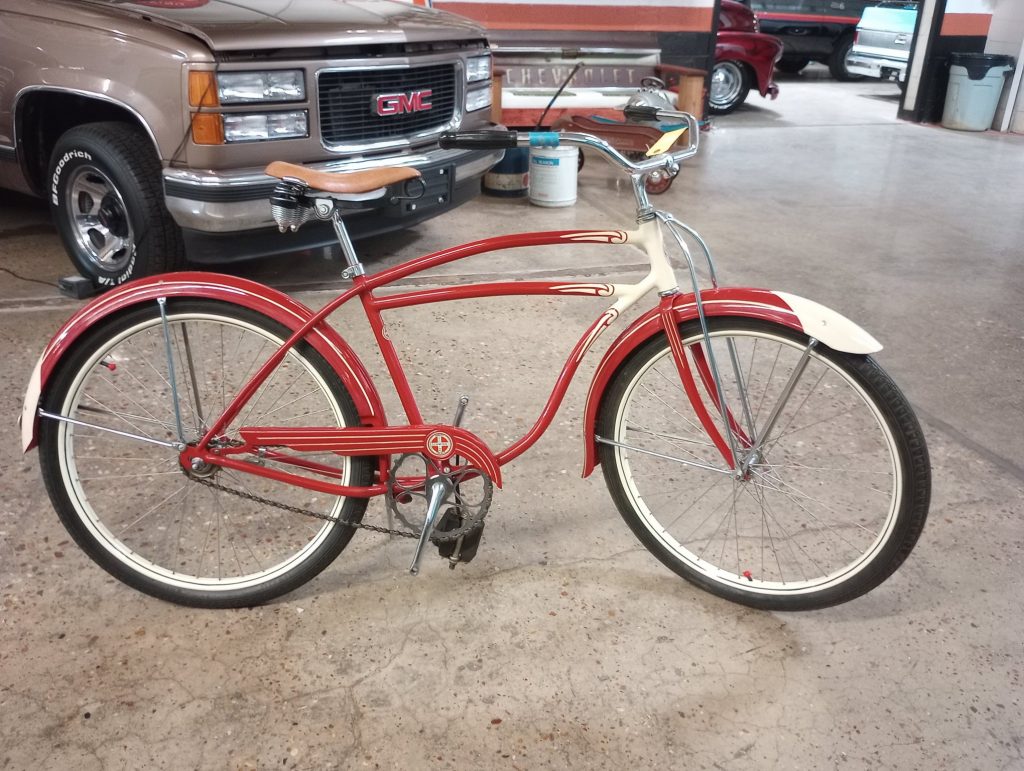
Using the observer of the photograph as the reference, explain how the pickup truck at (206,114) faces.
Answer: facing the viewer and to the right of the viewer

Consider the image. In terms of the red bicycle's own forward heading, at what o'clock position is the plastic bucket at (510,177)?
The plastic bucket is roughly at 9 o'clock from the red bicycle.

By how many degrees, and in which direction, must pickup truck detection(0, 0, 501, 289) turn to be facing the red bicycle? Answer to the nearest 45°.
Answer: approximately 45° to its right

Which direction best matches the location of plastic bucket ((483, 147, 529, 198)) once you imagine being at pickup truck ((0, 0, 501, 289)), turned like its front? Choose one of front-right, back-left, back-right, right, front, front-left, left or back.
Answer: left

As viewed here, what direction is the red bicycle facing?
to the viewer's right

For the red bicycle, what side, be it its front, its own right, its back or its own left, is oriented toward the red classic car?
left

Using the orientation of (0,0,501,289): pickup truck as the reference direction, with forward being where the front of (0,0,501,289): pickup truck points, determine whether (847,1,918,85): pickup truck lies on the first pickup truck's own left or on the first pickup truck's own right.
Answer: on the first pickup truck's own left

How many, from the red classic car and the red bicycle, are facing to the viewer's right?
2

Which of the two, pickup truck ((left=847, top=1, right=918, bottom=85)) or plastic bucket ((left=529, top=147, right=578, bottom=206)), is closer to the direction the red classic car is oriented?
the pickup truck
